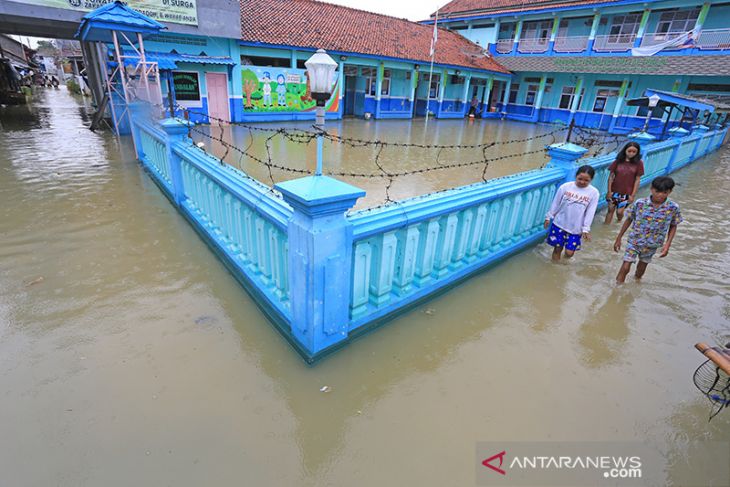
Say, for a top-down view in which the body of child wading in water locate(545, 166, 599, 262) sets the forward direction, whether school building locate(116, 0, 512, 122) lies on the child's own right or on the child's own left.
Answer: on the child's own right

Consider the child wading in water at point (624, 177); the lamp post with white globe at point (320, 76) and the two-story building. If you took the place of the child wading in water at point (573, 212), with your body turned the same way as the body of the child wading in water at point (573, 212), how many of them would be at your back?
2

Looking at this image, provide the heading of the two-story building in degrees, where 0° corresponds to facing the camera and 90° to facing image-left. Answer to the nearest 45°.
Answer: approximately 45°

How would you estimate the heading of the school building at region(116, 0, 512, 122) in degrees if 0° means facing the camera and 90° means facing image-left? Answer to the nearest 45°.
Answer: approximately 315°
